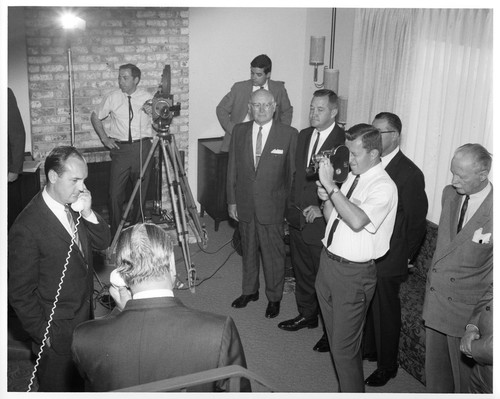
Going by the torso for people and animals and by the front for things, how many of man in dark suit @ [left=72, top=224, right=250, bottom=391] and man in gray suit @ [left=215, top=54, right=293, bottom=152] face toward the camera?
1

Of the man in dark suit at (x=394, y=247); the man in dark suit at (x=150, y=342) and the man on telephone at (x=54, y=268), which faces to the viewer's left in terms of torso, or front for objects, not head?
the man in dark suit at (x=394, y=247)

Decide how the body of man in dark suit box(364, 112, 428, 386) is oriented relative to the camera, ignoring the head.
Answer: to the viewer's left

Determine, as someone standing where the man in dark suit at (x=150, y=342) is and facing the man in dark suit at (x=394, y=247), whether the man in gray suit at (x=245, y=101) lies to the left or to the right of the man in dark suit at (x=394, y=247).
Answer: left

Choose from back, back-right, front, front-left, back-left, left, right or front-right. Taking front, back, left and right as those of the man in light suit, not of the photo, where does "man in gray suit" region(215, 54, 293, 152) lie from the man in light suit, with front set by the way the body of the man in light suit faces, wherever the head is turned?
right

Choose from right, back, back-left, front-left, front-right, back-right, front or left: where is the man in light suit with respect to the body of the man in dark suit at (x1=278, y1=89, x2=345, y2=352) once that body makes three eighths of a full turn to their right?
back-right

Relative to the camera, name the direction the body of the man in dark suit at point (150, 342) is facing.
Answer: away from the camera
